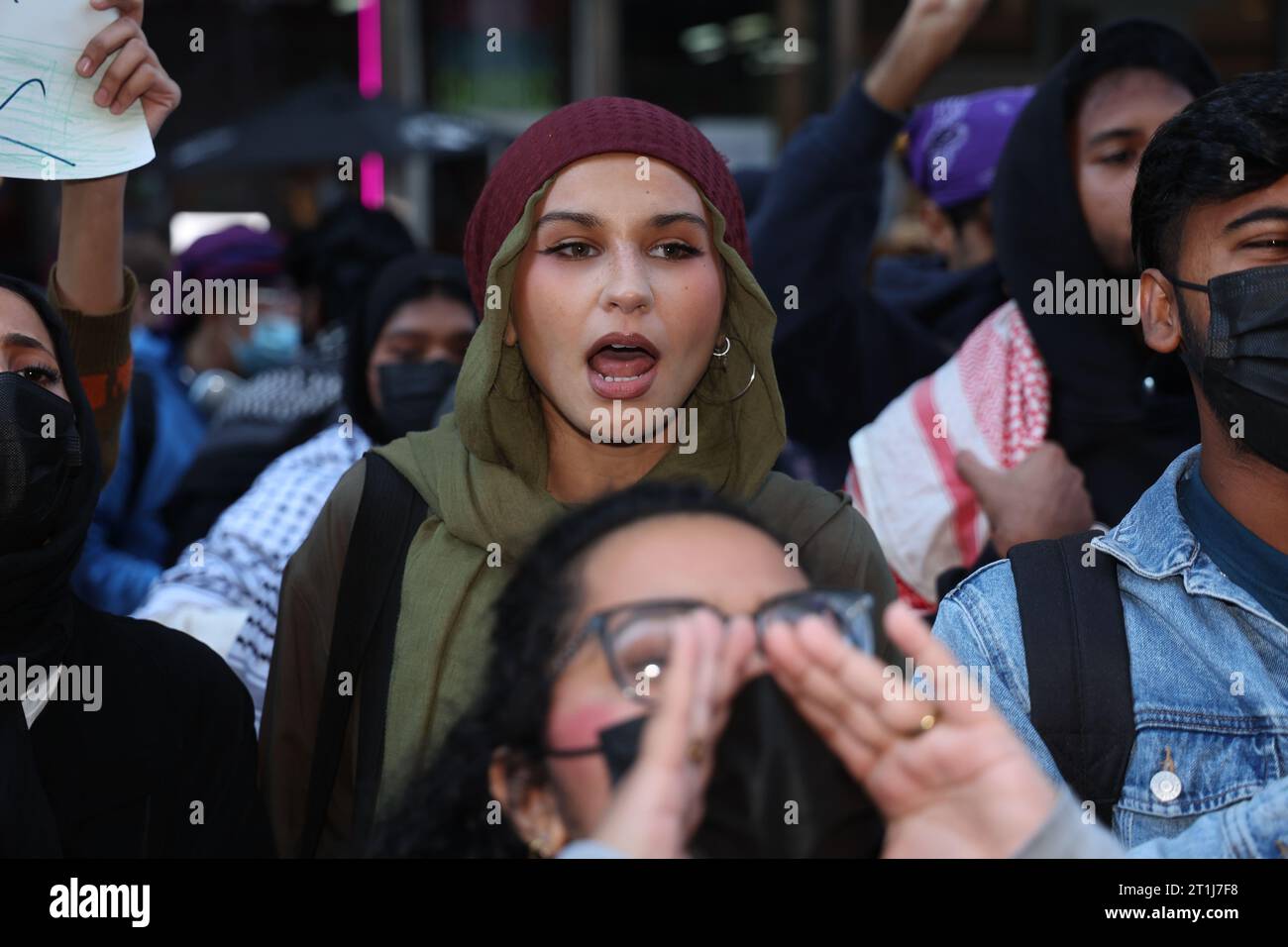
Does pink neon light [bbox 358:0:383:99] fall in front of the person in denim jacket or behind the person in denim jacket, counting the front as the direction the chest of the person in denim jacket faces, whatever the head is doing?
behind

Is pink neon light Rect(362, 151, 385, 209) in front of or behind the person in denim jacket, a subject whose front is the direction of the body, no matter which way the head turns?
behind
